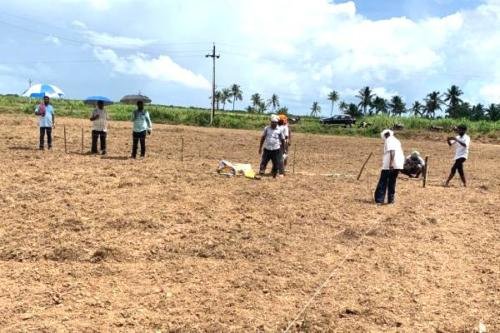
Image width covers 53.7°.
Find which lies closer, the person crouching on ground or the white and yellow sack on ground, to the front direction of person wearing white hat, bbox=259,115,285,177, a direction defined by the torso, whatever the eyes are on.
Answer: the white and yellow sack on ground

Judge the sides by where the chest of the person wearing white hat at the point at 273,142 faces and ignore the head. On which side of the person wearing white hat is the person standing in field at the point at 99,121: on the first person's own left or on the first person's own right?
on the first person's own right

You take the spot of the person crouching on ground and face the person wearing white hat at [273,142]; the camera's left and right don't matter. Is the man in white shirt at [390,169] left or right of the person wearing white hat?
left

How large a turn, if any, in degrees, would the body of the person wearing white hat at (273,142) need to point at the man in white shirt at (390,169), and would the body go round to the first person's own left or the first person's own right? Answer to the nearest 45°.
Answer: approximately 45° to the first person's own left

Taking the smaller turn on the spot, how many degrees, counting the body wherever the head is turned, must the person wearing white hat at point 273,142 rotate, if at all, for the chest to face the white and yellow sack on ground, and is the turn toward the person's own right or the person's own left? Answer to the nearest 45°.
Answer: approximately 90° to the person's own right

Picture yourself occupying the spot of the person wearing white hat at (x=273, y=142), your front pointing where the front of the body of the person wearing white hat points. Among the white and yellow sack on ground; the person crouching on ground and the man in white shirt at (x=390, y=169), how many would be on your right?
1

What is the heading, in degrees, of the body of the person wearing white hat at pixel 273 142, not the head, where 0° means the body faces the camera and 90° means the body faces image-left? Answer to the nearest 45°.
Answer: approximately 0°

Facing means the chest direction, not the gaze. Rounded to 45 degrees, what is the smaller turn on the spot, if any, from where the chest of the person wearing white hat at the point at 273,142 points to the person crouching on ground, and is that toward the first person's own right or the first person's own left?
approximately 135° to the first person's own left

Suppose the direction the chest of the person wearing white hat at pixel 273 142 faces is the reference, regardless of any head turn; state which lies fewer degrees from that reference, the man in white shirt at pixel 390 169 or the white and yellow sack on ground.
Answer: the man in white shirt
